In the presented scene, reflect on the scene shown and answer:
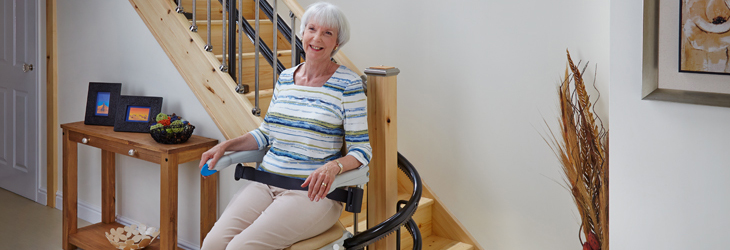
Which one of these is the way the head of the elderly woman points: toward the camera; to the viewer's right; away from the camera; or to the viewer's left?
toward the camera

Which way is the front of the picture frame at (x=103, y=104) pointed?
toward the camera

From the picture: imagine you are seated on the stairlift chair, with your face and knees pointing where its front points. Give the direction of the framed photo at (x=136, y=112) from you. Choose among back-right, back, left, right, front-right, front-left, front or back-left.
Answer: right

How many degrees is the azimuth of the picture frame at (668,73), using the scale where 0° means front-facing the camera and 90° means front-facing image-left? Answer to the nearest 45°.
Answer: approximately 0°

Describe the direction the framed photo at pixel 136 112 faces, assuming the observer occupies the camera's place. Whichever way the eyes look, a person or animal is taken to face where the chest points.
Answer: facing the viewer

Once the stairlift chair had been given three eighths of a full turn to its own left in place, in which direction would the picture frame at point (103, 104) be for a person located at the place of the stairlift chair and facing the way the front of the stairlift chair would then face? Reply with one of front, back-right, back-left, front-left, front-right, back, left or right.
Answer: back-left

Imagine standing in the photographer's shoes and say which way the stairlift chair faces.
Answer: facing the viewer and to the left of the viewer

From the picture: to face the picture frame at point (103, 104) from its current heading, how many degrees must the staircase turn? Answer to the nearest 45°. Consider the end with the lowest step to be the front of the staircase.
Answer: approximately 135° to its right

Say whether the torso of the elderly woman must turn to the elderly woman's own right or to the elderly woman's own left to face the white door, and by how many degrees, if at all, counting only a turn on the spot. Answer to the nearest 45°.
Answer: approximately 90° to the elderly woman's own right
